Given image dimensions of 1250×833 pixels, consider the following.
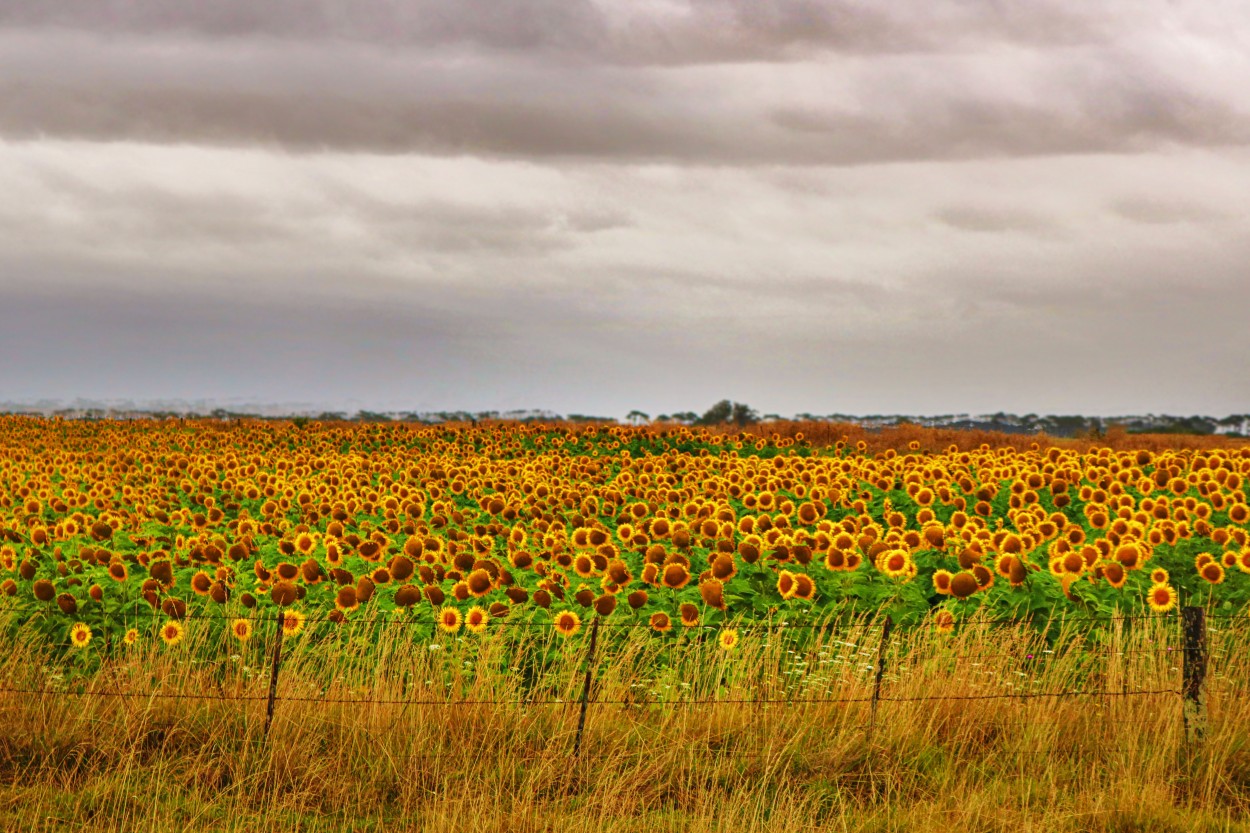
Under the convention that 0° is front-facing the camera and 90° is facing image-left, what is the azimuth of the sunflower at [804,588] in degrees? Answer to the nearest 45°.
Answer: approximately 0°

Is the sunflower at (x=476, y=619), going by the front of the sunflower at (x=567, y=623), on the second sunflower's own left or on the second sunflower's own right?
on the second sunflower's own right

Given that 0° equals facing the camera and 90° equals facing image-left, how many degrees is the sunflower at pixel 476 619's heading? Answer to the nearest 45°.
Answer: approximately 0°
